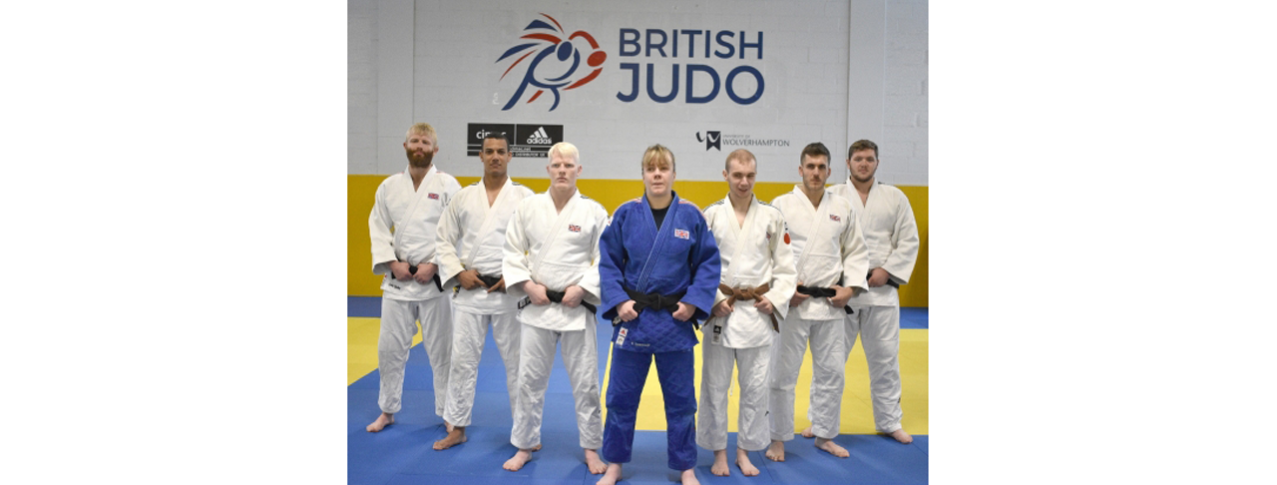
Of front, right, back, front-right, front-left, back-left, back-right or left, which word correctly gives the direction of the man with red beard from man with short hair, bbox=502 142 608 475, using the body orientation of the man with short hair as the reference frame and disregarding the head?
back-right

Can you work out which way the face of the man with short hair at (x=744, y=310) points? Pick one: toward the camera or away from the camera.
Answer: toward the camera

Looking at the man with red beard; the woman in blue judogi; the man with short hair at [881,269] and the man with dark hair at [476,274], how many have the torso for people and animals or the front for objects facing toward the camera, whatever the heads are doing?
4

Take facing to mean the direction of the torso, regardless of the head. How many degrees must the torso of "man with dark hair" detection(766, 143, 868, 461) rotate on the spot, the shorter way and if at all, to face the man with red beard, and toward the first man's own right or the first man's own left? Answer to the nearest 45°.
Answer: approximately 90° to the first man's own right

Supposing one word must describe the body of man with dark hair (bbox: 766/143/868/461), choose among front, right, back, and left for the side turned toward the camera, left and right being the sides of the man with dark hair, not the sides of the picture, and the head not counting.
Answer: front

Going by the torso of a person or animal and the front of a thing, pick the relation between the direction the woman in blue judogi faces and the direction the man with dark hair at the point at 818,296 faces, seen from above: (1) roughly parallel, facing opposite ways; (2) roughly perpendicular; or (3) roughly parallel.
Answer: roughly parallel

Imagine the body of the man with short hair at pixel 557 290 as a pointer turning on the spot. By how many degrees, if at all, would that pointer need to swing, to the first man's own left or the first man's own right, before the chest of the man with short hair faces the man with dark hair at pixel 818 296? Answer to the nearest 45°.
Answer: approximately 90° to the first man's own left

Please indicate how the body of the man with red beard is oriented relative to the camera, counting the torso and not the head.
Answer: toward the camera

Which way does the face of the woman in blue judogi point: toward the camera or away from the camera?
toward the camera

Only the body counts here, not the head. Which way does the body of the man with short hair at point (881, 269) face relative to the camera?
toward the camera

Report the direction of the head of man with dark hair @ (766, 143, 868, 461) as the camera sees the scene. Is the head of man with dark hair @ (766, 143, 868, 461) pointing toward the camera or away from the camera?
toward the camera

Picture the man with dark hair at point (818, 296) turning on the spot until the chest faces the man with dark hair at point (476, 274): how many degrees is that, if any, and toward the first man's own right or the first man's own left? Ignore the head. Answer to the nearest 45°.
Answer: approximately 90° to the first man's own right
